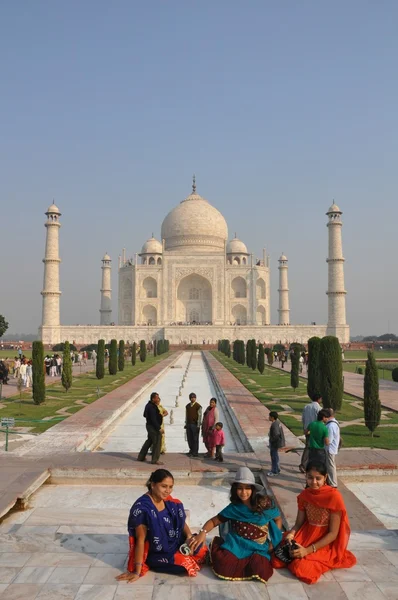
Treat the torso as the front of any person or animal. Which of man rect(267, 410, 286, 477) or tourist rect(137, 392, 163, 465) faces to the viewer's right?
the tourist

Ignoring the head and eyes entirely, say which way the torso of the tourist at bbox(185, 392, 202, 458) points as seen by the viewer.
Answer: toward the camera

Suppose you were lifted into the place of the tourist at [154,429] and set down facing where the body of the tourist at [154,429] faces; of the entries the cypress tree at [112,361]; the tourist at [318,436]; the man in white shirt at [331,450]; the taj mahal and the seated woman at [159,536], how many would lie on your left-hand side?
2

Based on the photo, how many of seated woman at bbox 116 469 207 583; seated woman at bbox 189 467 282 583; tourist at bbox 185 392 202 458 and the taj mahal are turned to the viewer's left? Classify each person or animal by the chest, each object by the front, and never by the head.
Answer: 0

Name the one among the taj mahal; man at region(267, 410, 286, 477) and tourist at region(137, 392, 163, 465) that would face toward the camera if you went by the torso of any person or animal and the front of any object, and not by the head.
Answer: the taj mahal

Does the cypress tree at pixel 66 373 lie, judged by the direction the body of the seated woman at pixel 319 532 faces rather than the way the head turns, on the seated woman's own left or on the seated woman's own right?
on the seated woman's own right

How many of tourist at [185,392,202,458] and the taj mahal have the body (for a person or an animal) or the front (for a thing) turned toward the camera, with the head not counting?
2

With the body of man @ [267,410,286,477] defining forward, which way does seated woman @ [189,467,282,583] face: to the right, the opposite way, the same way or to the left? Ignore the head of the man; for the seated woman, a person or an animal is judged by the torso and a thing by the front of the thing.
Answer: to the left

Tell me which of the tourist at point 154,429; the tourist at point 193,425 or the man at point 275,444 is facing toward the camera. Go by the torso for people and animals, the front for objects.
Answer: the tourist at point 193,425

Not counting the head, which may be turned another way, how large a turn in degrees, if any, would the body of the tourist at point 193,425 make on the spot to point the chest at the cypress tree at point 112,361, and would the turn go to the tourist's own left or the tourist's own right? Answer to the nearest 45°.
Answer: approximately 180°

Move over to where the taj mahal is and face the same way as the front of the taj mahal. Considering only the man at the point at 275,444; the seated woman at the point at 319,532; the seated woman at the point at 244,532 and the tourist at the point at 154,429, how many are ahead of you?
4

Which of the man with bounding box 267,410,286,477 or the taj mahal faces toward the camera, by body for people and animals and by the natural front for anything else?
the taj mahal

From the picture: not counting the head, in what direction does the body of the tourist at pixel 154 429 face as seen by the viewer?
to the viewer's right

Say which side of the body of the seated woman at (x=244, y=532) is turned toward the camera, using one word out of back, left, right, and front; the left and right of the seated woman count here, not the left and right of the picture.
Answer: front

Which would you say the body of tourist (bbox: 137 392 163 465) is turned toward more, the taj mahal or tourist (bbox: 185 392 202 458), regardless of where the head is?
the tourist

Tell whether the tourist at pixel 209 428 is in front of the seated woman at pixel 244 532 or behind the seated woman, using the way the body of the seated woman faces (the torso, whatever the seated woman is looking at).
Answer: behind

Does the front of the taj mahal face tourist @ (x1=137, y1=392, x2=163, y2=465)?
yes
